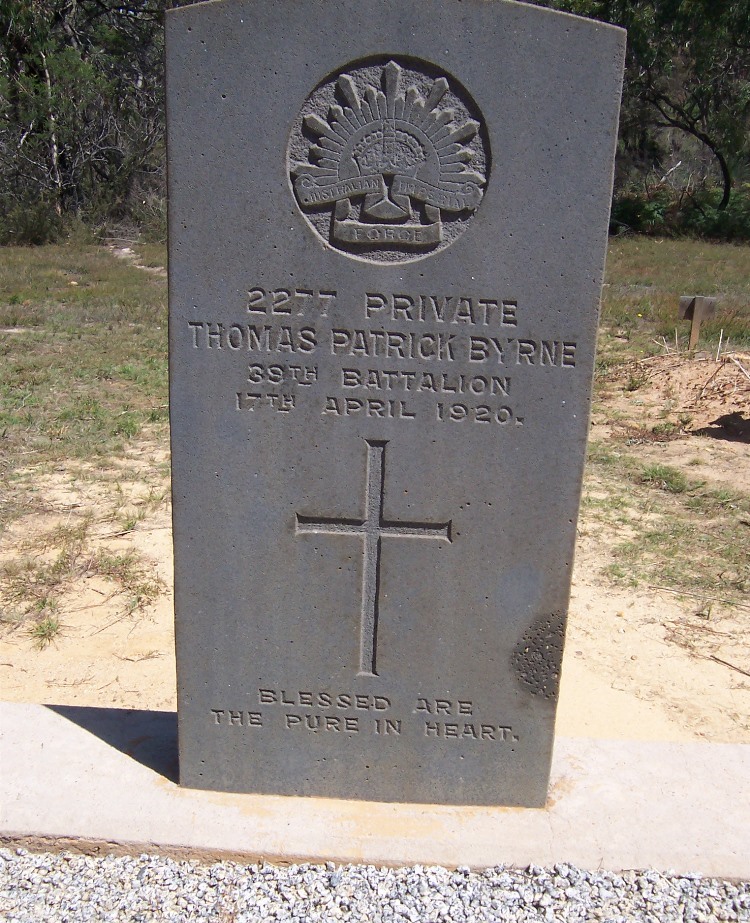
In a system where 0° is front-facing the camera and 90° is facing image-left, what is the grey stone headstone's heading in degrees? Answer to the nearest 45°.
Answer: approximately 0°

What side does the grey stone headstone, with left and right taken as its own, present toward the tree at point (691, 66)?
back

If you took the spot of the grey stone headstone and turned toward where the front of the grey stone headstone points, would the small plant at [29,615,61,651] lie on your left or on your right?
on your right

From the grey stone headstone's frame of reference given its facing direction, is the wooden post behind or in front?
behind

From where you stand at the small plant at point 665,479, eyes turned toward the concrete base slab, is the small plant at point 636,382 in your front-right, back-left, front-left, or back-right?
back-right

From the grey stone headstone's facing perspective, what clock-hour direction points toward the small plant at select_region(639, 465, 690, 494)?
The small plant is roughly at 7 o'clock from the grey stone headstone.

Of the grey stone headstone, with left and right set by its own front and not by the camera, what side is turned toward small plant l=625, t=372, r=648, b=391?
back
